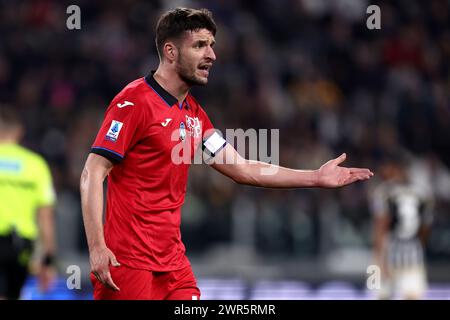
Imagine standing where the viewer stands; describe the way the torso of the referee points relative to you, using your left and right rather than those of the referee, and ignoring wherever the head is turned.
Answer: facing away from the viewer

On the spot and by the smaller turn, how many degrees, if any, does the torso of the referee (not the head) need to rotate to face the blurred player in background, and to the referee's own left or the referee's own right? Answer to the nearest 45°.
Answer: approximately 45° to the referee's own right
